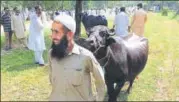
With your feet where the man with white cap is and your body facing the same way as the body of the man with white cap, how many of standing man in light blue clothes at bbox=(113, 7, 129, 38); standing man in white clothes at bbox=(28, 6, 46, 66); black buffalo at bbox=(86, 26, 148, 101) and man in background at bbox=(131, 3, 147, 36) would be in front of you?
0

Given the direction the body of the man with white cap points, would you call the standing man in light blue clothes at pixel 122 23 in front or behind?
behind

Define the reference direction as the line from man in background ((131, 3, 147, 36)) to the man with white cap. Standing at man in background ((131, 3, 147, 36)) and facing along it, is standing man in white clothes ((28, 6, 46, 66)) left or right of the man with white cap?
right

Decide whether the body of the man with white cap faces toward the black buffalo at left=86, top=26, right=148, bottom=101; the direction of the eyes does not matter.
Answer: no

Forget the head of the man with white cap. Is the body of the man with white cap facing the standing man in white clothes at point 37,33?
no

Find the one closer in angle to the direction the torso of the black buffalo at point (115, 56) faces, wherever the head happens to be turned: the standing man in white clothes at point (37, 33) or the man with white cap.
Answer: the man with white cap

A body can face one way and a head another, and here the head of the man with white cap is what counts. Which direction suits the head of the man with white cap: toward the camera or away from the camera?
toward the camera

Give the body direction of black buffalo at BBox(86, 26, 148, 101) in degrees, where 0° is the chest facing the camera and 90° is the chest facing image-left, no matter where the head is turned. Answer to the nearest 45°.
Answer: approximately 45°

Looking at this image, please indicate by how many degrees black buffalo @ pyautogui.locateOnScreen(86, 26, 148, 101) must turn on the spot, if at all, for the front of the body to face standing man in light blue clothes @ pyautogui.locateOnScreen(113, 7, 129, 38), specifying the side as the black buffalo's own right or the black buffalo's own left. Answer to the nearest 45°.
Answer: approximately 135° to the black buffalo's own right

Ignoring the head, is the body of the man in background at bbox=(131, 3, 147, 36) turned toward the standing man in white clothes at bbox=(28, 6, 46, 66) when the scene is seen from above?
no

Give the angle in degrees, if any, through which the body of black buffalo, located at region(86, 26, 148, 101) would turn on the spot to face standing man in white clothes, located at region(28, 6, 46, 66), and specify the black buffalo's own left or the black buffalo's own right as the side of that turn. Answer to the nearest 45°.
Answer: approximately 90° to the black buffalo's own right
